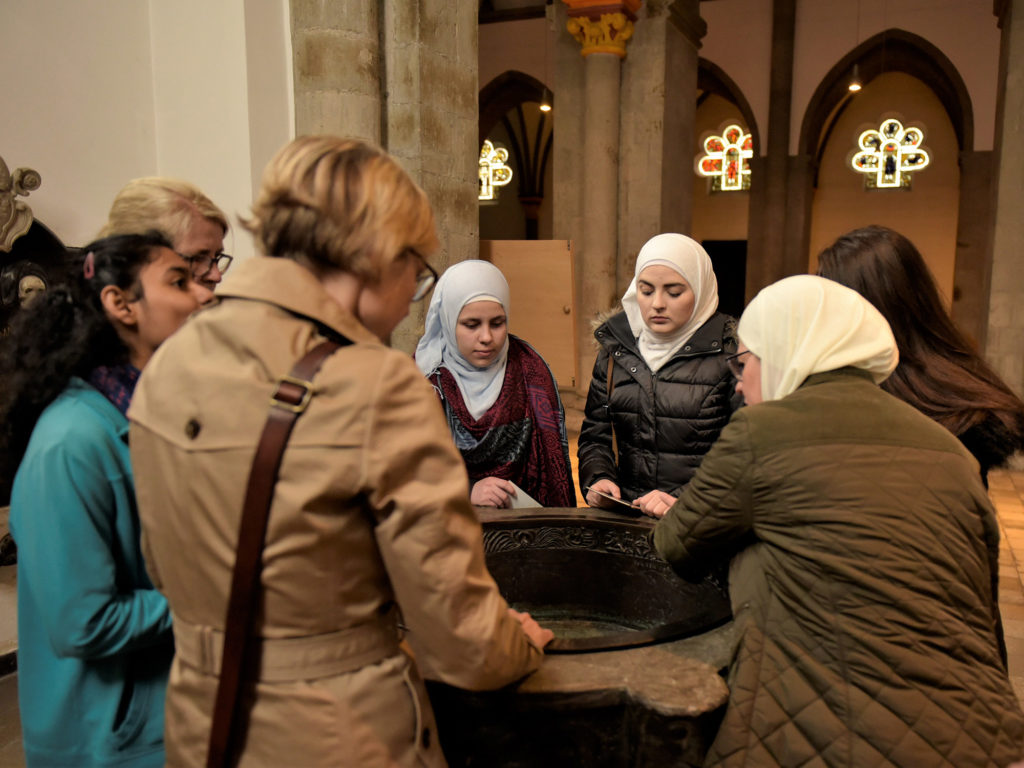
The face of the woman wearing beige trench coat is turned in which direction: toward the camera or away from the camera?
away from the camera

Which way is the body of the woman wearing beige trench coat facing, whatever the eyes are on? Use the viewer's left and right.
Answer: facing away from the viewer and to the right of the viewer

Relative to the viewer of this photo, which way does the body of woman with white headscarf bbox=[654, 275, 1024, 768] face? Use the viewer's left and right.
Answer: facing away from the viewer and to the left of the viewer

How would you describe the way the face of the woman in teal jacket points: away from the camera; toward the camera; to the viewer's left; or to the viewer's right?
to the viewer's right

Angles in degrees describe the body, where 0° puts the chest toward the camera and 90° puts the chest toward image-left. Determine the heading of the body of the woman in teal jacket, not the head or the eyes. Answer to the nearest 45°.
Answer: approximately 270°

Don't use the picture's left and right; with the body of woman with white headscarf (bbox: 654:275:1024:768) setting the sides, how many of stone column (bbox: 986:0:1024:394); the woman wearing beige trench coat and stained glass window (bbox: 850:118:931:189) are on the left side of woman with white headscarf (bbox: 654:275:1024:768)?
1

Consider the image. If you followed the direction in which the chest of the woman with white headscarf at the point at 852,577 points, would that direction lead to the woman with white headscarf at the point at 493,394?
yes

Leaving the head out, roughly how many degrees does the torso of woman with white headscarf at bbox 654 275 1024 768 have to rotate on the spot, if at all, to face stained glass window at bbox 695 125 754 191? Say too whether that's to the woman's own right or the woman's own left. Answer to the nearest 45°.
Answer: approximately 45° to the woman's own right

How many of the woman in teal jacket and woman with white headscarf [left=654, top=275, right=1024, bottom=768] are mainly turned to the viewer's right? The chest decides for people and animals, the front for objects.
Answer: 1

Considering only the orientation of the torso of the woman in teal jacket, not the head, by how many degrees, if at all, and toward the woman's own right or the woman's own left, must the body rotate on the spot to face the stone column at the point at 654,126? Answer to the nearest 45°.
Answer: approximately 45° to the woman's own left

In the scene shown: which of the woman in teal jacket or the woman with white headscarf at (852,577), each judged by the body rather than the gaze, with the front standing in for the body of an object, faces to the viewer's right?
the woman in teal jacket

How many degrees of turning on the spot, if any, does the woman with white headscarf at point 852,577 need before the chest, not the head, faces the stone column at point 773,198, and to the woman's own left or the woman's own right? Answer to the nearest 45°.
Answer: approximately 45° to the woman's own right
